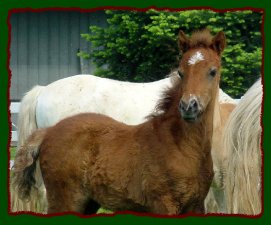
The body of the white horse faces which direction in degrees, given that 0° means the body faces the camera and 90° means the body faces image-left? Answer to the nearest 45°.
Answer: approximately 270°
